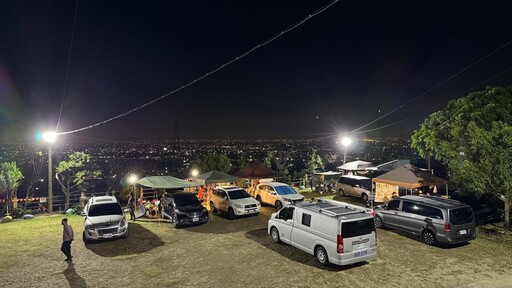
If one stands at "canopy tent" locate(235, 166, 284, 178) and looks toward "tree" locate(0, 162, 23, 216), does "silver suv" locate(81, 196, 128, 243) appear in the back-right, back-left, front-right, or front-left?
front-left

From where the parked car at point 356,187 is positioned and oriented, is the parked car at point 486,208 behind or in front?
in front

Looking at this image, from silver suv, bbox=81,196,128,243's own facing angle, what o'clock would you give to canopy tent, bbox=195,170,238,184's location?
The canopy tent is roughly at 8 o'clock from the silver suv.

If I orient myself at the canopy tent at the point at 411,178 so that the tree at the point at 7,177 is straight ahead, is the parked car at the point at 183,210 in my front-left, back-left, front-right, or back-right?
front-left

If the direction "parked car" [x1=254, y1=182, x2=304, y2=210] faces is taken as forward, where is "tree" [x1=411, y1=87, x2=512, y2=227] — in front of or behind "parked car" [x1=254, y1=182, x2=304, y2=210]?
in front

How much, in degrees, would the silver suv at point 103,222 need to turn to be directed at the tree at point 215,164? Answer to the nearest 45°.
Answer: approximately 135° to its left

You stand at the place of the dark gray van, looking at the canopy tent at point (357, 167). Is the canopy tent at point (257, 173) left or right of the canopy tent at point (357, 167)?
left

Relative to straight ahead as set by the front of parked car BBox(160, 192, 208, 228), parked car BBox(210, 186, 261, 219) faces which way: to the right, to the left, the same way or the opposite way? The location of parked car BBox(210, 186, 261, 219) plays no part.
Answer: the same way

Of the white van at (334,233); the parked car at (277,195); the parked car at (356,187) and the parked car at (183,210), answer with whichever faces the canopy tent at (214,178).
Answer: the white van

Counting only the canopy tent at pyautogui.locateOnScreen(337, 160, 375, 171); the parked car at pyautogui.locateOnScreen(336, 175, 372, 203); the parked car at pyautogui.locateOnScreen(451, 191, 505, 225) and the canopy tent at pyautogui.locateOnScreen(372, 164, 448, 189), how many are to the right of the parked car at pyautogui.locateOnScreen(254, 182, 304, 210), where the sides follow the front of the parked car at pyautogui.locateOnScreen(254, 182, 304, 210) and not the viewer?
0

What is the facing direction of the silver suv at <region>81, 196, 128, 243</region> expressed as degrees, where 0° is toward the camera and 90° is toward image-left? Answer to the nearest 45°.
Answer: approximately 0°

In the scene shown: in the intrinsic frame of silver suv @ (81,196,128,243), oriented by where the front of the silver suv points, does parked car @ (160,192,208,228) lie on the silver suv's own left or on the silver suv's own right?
on the silver suv's own left

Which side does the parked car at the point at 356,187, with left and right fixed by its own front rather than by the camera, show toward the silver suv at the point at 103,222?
right

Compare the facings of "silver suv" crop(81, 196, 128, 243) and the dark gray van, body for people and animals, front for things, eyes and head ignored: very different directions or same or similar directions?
very different directions

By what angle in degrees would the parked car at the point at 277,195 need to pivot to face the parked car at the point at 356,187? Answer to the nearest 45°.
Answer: approximately 90° to its left

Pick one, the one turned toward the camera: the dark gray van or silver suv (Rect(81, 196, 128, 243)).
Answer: the silver suv

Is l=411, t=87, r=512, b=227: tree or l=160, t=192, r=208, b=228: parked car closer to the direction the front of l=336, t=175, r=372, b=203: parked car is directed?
the tree

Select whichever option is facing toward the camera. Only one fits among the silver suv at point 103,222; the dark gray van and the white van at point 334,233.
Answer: the silver suv

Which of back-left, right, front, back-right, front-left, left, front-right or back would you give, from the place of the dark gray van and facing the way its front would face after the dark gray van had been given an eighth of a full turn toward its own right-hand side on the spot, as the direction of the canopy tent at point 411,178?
front

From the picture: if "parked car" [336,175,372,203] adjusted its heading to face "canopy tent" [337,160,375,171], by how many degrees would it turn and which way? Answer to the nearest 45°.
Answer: approximately 135° to its left
